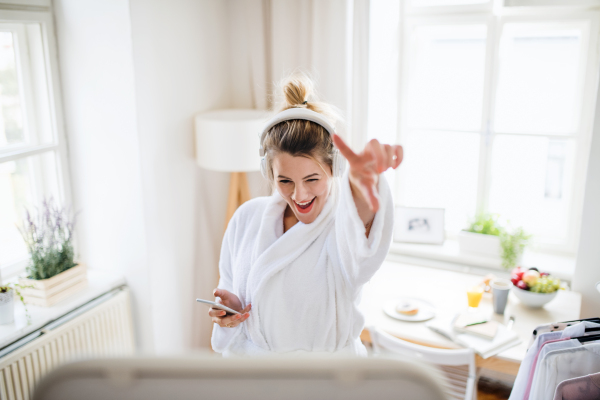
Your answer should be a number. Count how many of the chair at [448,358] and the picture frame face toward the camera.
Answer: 1

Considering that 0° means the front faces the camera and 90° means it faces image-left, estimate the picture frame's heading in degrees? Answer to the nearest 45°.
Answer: approximately 0°

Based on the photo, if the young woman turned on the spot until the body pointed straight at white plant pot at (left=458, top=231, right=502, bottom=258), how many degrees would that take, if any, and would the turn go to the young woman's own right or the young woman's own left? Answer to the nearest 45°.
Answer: approximately 135° to the young woman's own left

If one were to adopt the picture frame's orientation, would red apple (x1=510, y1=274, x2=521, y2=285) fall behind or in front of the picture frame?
in front

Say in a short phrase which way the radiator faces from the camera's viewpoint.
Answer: facing the viewer and to the right of the viewer

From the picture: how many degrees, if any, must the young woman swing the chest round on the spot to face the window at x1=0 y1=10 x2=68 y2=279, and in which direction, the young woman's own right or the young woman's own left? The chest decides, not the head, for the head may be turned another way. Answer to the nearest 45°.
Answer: approximately 135° to the young woman's own right

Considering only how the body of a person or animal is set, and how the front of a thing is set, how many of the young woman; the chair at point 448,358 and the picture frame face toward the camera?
2

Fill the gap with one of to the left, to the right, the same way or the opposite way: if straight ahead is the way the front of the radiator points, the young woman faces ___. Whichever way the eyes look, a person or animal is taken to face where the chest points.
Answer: to the right

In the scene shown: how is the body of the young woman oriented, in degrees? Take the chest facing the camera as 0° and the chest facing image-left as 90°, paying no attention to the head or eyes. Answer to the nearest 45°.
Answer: approximately 0°

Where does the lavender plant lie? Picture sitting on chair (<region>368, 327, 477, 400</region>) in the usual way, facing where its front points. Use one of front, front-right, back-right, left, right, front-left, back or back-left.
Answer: back-left

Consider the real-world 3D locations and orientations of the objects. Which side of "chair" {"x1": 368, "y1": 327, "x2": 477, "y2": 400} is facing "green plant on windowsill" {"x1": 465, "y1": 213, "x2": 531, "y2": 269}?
front

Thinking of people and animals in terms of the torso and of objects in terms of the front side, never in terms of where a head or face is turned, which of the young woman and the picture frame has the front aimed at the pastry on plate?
the picture frame

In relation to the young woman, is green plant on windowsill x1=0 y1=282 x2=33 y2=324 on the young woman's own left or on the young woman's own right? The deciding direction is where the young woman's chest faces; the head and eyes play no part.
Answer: on the young woman's own right

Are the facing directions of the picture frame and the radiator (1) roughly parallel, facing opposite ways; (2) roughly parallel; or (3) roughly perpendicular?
roughly perpendicular

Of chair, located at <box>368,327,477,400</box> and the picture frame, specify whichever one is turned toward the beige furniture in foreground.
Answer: the picture frame

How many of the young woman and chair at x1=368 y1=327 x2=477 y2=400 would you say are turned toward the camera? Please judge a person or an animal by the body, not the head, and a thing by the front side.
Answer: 1
